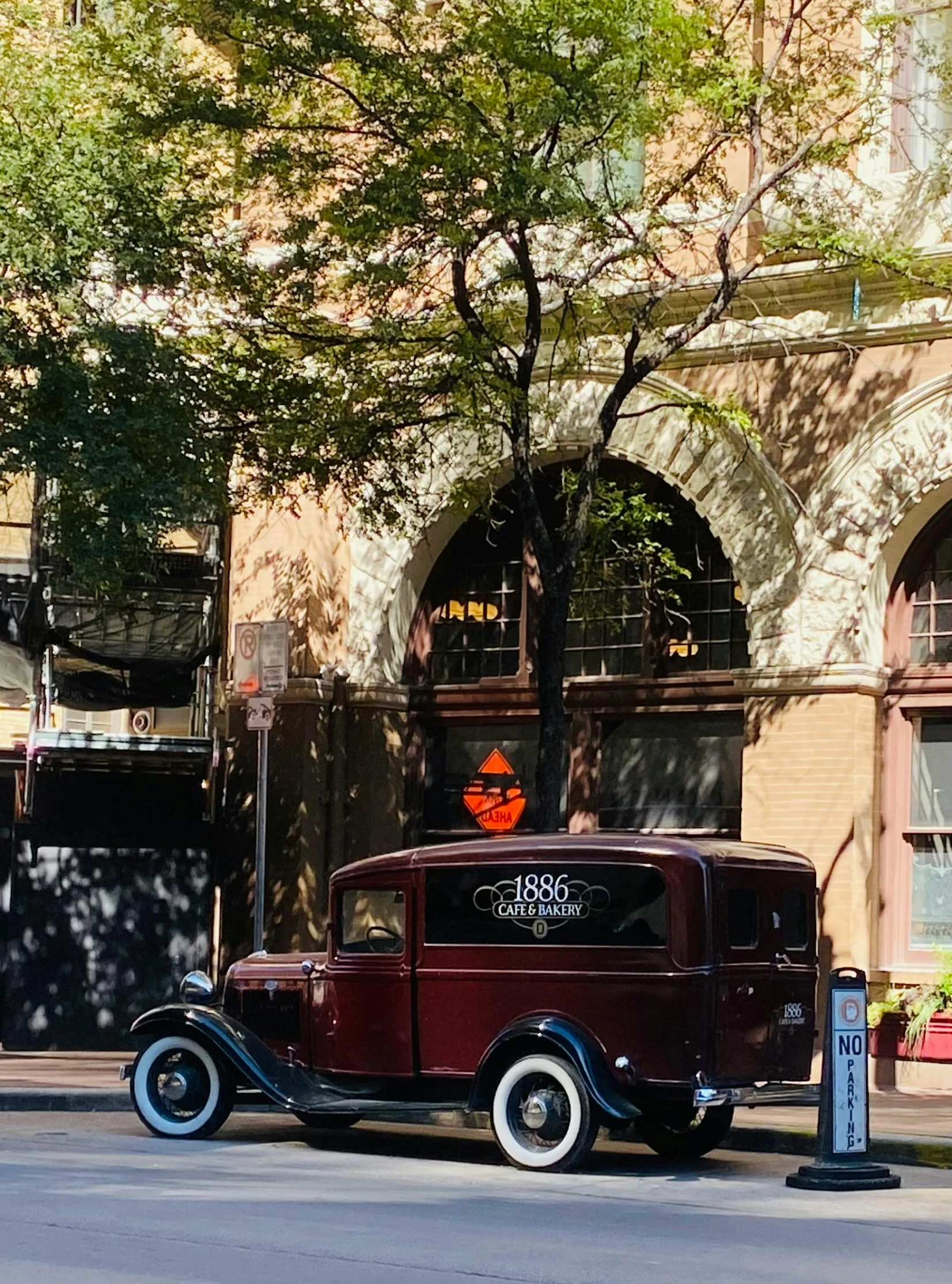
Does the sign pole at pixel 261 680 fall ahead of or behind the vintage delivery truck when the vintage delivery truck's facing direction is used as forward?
ahead

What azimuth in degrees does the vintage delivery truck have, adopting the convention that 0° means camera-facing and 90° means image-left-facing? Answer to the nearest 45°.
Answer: approximately 135°

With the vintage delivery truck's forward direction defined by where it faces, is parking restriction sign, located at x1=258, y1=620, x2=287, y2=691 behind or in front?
in front

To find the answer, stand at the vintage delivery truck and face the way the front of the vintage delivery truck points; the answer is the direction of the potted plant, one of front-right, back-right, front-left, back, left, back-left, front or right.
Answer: right

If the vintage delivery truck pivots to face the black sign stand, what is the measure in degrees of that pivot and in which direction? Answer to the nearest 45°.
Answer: approximately 180°
